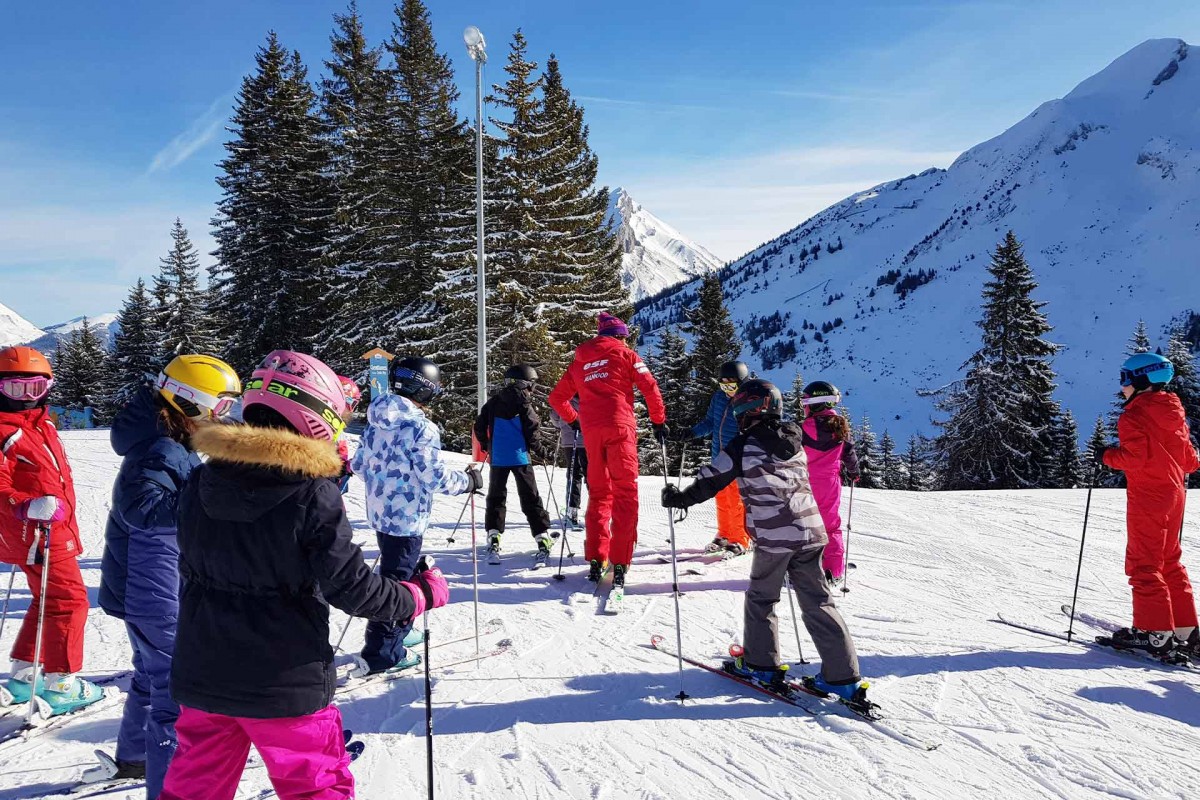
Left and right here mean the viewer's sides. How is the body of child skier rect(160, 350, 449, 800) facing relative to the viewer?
facing away from the viewer and to the right of the viewer

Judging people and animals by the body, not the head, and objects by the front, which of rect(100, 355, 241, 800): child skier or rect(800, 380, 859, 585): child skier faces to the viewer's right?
rect(100, 355, 241, 800): child skier

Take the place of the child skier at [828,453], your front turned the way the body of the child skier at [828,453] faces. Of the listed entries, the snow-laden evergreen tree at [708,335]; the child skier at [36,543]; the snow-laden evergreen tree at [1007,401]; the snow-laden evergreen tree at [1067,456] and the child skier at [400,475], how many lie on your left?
2

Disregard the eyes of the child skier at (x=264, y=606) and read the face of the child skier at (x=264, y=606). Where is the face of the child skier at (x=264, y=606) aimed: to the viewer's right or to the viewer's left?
to the viewer's right

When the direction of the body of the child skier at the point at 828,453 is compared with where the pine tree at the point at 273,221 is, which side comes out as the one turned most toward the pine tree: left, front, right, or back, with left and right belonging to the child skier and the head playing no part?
front

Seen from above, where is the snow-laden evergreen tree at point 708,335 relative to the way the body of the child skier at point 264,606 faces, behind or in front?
in front

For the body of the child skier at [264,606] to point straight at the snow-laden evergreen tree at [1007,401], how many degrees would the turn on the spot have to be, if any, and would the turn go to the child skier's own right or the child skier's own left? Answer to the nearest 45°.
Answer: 0° — they already face it

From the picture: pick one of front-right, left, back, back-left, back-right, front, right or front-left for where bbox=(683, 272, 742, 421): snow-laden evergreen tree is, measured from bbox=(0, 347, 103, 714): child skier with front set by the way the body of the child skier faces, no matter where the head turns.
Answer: left

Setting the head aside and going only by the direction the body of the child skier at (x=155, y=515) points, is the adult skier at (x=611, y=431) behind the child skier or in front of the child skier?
in front

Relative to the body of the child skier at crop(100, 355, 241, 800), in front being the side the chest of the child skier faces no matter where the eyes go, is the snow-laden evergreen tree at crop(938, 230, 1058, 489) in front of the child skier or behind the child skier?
in front

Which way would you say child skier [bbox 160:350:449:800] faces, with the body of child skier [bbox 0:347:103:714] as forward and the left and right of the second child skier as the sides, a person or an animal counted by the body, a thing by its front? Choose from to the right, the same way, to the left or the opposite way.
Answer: to the left
